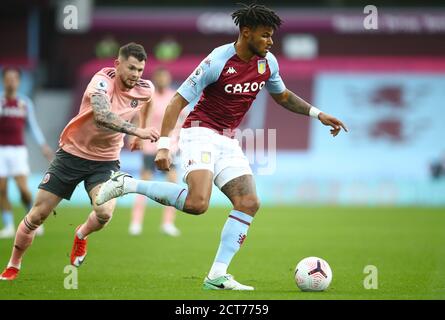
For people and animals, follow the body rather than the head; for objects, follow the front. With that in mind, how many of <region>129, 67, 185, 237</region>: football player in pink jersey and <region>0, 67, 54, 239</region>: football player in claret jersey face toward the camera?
2

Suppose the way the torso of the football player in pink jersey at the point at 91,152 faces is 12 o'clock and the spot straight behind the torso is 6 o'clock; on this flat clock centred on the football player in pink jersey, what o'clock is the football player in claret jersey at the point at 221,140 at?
The football player in claret jersey is roughly at 12 o'clock from the football player in pink jersey.

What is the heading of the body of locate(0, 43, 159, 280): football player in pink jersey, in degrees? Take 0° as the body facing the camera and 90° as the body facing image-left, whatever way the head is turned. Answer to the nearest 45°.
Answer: approximately 315°

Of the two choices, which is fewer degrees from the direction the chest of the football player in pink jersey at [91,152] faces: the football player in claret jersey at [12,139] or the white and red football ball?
the white and red football ball

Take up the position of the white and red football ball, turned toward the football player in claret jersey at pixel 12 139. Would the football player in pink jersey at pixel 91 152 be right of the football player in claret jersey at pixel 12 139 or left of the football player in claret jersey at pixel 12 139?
left

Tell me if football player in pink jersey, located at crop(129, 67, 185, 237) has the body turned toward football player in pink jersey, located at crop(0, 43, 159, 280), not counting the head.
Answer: yes

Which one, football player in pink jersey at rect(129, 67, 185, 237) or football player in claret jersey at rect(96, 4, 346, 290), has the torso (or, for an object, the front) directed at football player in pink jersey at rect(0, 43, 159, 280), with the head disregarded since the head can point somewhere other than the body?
football player in pink jersey at rect(129, 67, 185, 237)
